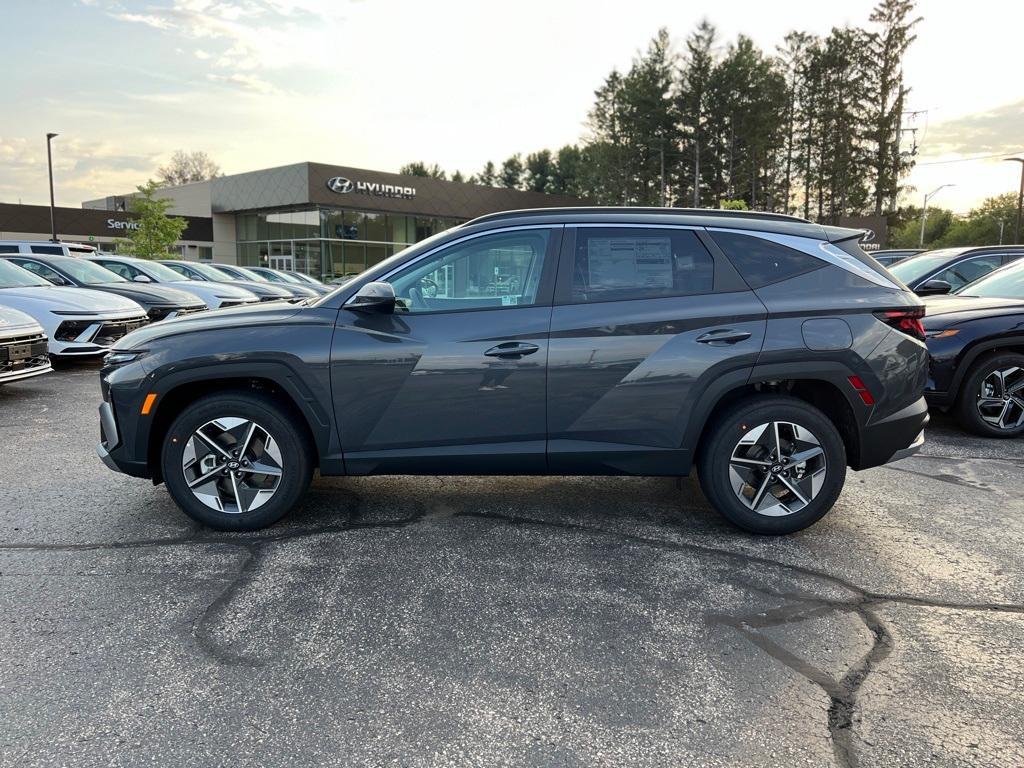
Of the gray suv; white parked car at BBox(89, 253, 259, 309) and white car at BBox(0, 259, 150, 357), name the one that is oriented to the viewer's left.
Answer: the gray suv

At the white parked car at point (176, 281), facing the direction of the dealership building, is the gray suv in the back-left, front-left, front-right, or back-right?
back-right

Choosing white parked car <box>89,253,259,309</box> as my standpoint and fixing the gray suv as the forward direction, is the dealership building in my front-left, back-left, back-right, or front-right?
back-left

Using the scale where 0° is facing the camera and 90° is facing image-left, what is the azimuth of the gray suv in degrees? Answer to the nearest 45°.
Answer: approximately 90°

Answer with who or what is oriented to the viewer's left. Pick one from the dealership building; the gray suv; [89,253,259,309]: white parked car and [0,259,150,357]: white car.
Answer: the gray suv

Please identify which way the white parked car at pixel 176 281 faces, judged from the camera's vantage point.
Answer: facing the viewer and to the right of the viewer

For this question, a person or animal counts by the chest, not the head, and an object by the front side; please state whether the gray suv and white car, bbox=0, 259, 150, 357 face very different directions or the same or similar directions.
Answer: very different directions

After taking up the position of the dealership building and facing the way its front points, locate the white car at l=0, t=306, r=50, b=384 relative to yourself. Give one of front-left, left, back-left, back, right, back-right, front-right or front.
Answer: front-right

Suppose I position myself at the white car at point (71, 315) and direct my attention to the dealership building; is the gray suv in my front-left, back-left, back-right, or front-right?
back-right

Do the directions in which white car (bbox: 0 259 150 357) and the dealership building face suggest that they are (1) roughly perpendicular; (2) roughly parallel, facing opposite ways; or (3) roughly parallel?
roughly parallel

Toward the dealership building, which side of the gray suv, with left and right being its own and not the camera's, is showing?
right

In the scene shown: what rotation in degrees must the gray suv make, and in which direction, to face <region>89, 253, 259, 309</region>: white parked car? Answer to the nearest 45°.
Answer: approximately 45° to its right

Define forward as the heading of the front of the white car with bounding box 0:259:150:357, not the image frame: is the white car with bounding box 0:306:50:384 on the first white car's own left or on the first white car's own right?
on the first white car's own right

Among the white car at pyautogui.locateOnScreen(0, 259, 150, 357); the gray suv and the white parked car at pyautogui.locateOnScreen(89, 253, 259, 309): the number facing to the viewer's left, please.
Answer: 1
